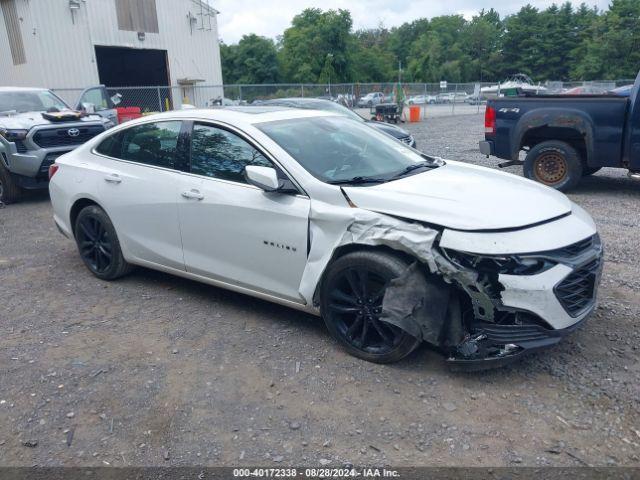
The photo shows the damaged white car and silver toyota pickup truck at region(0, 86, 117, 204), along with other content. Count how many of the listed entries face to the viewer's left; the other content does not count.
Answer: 0

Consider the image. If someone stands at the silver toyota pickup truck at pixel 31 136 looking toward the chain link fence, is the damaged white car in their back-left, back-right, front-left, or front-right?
back-right

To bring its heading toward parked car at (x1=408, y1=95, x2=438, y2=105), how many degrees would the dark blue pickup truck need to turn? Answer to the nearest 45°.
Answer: approximately 90° to its left

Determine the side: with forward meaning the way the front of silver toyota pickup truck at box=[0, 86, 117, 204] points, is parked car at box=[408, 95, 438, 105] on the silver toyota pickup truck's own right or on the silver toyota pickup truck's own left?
on the silver toyota pickup truck's own left

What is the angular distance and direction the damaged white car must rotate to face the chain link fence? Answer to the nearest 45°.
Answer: approximately 135° to its left

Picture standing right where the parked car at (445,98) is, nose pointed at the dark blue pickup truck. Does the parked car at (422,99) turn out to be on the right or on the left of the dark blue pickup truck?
right

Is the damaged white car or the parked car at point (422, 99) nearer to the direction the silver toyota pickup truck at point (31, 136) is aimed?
the damaged white car

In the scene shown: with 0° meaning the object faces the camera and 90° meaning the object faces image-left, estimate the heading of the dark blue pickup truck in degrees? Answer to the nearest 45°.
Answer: approximately 270°

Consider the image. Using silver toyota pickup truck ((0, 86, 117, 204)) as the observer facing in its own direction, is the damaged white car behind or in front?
in front

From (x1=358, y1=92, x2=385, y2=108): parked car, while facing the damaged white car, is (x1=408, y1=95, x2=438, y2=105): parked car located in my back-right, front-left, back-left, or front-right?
back-left

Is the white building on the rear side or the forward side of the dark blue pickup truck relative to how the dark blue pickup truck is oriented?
on the rear side
